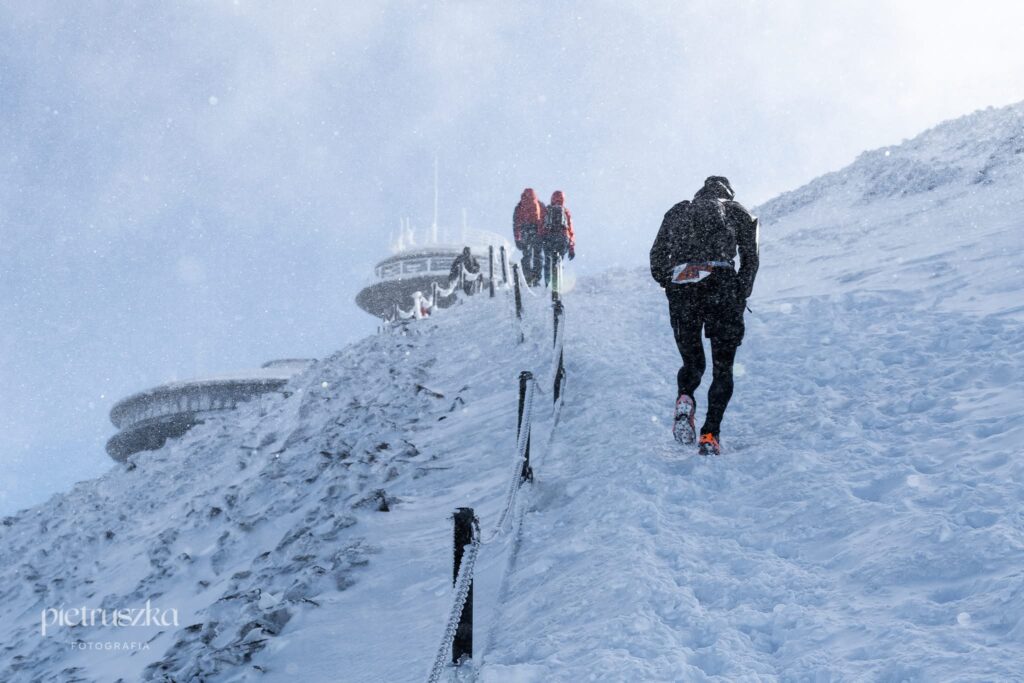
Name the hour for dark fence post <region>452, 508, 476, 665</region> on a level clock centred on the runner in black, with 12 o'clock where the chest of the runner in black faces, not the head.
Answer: The dark fence post is roughly at 7 o'clock from the runner in black.

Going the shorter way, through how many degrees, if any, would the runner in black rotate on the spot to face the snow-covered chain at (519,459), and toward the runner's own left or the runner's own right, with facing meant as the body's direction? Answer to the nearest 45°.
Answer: approximately 135° to the runner's own left

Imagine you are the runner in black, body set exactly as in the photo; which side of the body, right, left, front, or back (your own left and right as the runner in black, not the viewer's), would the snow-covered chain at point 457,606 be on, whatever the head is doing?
back

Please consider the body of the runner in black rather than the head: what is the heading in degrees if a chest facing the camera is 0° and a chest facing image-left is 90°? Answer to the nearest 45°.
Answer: approximately 180°
